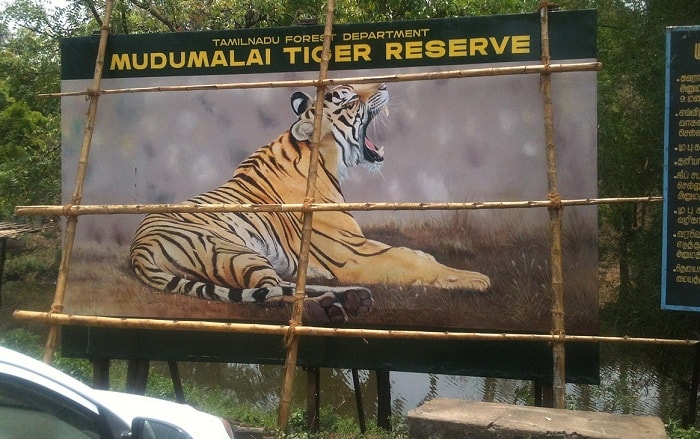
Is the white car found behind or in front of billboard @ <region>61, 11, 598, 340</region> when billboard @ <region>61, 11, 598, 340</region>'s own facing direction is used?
in front

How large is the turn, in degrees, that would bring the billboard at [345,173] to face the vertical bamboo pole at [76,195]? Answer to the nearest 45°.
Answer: approximately 90° to its right

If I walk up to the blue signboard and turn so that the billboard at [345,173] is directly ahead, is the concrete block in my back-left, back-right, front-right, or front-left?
front-left

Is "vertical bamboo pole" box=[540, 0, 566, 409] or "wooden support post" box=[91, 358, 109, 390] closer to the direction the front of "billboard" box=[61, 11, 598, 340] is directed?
the vertical bamboo pole

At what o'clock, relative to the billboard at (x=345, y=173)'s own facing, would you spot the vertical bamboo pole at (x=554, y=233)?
The vertical bamboo pole is roughly at 10 o'clock from the billboard.

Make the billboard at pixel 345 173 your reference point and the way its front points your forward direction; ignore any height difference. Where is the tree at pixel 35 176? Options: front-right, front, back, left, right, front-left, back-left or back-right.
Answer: back-right

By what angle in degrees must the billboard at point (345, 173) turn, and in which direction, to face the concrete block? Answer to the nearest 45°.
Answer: approximately 45° to its left

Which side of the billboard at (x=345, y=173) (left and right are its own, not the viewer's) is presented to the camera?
front

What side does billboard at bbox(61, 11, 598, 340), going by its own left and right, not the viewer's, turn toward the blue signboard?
left

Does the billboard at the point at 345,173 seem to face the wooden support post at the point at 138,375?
no

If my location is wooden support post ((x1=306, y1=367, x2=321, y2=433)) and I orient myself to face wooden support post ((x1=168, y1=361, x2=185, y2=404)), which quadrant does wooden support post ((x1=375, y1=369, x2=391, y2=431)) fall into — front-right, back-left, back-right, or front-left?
back-right

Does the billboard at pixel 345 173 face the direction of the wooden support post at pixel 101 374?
no
